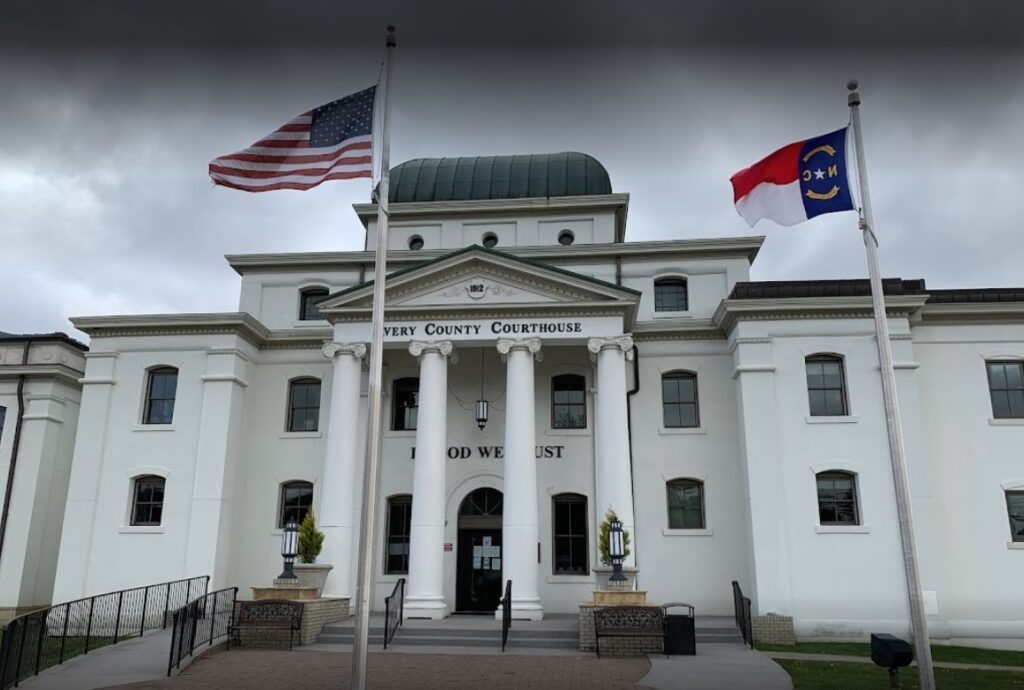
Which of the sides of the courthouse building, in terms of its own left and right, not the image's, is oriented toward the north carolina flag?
front

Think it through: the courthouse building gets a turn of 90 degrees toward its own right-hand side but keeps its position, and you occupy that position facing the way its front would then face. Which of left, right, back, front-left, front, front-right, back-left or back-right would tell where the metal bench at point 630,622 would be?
left

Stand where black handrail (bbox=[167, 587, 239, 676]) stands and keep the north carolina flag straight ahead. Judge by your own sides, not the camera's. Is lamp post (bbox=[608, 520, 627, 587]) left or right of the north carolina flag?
left

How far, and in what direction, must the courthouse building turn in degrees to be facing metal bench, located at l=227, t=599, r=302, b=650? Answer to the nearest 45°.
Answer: approximately 45° to its right

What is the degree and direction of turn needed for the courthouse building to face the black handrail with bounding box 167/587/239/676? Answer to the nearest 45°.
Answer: approximately 45° to its right

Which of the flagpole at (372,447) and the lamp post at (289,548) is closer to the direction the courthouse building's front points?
the flagpole

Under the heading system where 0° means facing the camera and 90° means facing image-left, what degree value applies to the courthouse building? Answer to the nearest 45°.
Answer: approximately 0°

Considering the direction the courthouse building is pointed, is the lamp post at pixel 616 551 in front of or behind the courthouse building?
in front

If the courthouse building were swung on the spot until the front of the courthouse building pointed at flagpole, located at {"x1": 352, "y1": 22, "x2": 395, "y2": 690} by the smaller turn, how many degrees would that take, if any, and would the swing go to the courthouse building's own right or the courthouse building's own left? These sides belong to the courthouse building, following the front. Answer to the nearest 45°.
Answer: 0° — it already faces it

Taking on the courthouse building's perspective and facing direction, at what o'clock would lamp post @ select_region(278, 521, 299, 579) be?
The lamp post is roughly at 2 o'clock from the courthouse building.

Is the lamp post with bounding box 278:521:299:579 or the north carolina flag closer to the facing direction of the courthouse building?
the north carolina flag

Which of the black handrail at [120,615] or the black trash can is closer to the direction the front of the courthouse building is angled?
the black trash can

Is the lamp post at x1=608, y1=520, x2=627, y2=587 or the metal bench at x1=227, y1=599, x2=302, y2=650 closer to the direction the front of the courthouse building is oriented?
the lamp post
